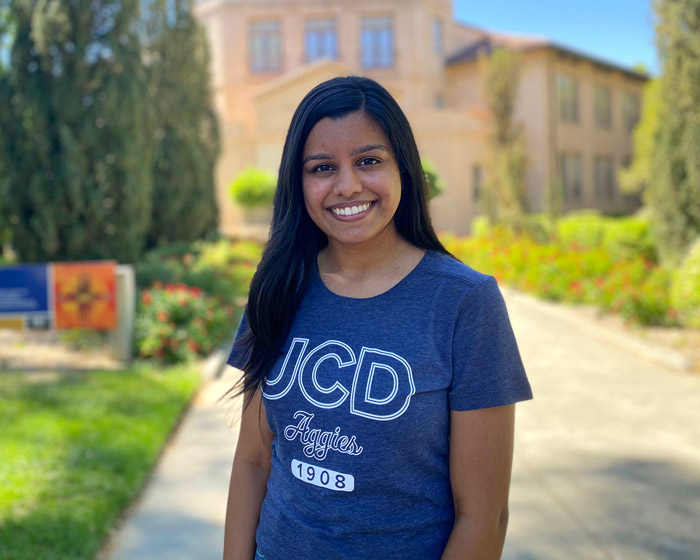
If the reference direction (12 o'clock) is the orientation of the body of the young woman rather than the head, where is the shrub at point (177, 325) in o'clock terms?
The shrub is roughly at 4 o'clock from the young woman.

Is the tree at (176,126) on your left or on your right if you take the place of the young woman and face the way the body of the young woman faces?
on your right

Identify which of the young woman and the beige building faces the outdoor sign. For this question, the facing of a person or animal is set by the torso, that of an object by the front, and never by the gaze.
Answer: the beige building

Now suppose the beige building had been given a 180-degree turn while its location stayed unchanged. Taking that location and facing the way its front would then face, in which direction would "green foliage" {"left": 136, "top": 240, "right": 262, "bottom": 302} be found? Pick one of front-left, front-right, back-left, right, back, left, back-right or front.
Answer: back

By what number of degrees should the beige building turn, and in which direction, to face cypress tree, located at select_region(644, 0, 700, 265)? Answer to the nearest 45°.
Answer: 0° — it already faces it

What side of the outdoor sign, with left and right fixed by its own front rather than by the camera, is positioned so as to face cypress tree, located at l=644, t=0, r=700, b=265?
left

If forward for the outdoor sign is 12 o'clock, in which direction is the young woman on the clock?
The young woman is roughly at 12 o'clock from the outdoor sign.

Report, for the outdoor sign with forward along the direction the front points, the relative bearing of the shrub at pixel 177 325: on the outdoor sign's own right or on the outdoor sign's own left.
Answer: on the outdoor sign's own left

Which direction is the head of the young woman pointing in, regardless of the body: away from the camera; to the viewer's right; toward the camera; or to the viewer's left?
toward the camera

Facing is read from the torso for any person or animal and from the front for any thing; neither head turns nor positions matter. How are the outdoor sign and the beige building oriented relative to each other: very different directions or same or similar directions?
same or similar directions

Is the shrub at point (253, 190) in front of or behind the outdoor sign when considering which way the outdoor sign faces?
behind

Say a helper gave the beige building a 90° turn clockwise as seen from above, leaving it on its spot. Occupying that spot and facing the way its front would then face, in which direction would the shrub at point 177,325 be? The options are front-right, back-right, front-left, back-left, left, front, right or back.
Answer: left

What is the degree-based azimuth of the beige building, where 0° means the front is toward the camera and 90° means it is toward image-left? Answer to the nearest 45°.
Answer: approximately 0°

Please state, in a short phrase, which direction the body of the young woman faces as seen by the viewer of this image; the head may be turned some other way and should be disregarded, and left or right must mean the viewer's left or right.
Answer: facing the viewer and to the left of the viewer

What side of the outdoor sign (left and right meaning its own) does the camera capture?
front
